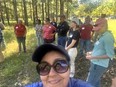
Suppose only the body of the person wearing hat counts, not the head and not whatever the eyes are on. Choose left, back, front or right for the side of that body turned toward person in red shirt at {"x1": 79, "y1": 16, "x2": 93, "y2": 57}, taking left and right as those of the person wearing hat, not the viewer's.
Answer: back

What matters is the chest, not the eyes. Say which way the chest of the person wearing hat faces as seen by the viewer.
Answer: toward the camera

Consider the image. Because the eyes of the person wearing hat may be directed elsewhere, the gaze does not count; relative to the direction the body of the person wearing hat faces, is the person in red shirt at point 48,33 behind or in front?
behind

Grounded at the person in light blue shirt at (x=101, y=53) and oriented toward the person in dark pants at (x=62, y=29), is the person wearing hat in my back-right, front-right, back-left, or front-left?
back-left

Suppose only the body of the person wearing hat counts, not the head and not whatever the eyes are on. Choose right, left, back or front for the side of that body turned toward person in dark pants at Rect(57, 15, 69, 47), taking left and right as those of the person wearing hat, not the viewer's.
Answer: back

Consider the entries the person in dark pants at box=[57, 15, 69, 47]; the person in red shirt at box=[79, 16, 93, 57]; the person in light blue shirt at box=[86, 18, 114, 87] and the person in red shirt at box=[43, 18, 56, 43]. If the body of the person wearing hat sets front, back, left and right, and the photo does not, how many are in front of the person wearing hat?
0

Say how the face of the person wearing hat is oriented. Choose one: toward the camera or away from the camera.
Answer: toward the camera
